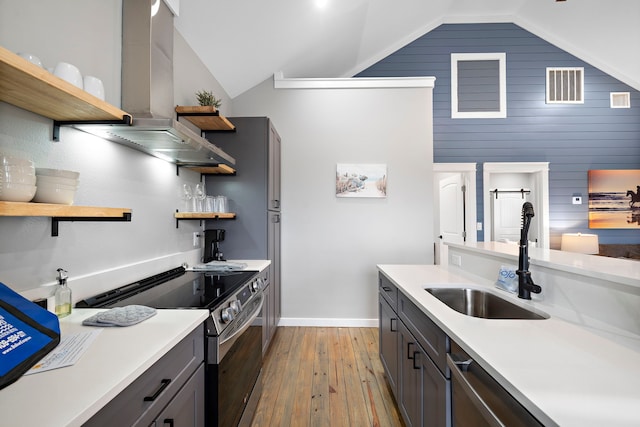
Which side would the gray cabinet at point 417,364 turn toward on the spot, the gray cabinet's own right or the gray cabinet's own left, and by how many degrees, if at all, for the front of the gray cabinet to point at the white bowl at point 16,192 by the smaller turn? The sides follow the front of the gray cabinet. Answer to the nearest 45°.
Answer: approximately 45° to the gray cabinet's own left

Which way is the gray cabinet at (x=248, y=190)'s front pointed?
to the viewer's right

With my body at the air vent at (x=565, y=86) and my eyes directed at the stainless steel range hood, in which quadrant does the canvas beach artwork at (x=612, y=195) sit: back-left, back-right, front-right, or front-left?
back-left

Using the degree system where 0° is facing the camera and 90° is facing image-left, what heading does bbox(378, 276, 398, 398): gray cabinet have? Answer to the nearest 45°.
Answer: approximately 90°

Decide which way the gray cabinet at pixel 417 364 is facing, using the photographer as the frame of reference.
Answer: facing to the left of the viewer

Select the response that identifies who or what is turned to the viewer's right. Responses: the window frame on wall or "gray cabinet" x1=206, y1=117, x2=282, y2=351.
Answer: the gray cabinet

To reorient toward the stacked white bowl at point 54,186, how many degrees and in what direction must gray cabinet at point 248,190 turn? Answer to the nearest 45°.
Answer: approximately 90° to its right

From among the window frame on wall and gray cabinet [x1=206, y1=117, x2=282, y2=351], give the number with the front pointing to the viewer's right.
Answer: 1

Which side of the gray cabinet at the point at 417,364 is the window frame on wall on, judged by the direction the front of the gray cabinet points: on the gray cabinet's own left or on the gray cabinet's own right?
on the gray cabinet's own right

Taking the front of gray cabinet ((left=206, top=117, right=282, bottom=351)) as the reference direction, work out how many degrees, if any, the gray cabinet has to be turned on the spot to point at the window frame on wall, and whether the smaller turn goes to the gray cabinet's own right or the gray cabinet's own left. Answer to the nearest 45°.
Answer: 0° — it already faces it

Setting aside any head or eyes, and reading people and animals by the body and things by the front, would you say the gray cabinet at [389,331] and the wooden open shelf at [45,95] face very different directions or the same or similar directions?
very different directions
